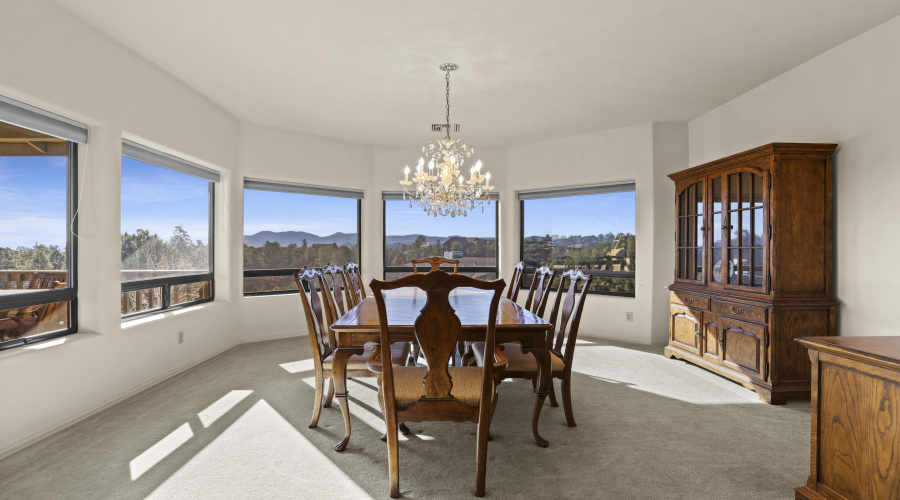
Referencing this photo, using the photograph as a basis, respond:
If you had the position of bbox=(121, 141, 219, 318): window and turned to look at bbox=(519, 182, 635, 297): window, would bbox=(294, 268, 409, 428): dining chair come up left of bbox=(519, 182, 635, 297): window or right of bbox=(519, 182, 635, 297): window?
right

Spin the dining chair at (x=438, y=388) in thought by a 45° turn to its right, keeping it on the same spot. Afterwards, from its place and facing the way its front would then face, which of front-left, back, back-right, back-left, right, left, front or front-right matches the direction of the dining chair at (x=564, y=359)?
front

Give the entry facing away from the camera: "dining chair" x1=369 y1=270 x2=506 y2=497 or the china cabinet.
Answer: the dining chair

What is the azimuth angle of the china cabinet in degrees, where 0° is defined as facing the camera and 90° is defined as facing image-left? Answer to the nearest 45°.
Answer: approximately 45°

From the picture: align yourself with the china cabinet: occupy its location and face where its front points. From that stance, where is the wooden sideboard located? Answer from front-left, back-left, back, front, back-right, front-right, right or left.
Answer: front-left

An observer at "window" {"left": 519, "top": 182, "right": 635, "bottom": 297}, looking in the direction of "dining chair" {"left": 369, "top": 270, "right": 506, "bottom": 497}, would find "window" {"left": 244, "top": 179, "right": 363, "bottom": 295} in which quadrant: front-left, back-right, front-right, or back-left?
front-right

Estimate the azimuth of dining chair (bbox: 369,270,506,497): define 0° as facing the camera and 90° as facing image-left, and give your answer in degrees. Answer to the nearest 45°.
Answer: approximately 180°

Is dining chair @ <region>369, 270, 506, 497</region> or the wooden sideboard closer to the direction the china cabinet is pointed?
the dining chair

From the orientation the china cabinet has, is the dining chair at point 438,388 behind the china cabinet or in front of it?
in front

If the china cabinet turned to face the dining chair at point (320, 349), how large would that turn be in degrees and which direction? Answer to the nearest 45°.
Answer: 0° — it already faces it

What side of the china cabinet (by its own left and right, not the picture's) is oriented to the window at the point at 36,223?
front

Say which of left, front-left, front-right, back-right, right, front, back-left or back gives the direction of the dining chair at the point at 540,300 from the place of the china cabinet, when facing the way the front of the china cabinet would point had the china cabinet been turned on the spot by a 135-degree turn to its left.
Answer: back-right

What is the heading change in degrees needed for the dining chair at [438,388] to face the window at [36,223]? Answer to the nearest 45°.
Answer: approximately 90° to its left

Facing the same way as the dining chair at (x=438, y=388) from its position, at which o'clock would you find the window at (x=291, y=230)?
The window is roughly at 11 o'clock from the dining chair.

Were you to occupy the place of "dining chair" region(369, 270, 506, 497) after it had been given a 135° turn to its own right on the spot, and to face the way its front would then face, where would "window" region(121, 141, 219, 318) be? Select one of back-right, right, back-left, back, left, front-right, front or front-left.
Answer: back

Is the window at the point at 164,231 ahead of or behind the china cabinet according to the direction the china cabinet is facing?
ahead

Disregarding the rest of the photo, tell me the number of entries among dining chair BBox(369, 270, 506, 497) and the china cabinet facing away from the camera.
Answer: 1

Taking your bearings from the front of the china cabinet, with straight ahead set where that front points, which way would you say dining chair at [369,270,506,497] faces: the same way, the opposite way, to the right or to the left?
to the right

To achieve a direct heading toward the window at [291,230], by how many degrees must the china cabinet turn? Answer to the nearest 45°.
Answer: approximately 45° to its right
